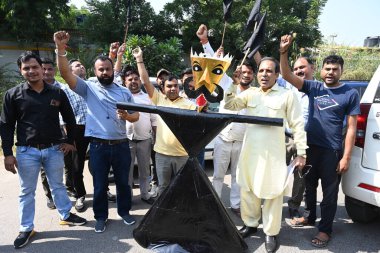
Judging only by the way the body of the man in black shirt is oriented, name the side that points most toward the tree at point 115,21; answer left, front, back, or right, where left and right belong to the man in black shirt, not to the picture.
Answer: back

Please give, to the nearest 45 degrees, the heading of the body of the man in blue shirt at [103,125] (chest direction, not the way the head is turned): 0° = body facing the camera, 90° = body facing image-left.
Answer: approximately 0°

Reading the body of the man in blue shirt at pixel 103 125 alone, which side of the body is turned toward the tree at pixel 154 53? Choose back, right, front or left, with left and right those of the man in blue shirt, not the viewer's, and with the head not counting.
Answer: back

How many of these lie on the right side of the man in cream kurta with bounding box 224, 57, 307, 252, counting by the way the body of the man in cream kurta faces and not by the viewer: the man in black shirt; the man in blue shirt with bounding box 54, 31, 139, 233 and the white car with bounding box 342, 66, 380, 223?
2

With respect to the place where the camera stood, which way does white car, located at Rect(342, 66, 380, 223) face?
facing away from the viewer and to the right of the viewer

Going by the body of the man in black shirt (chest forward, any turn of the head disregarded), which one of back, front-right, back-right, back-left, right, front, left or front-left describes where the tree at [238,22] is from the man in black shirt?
back-left

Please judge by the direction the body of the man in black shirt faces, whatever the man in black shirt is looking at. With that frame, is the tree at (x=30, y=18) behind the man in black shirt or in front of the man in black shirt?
behind

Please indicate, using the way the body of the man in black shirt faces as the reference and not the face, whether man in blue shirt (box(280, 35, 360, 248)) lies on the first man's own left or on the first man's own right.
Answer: on the first man's own left

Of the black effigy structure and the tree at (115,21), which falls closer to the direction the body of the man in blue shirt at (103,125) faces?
the black effigy structure
